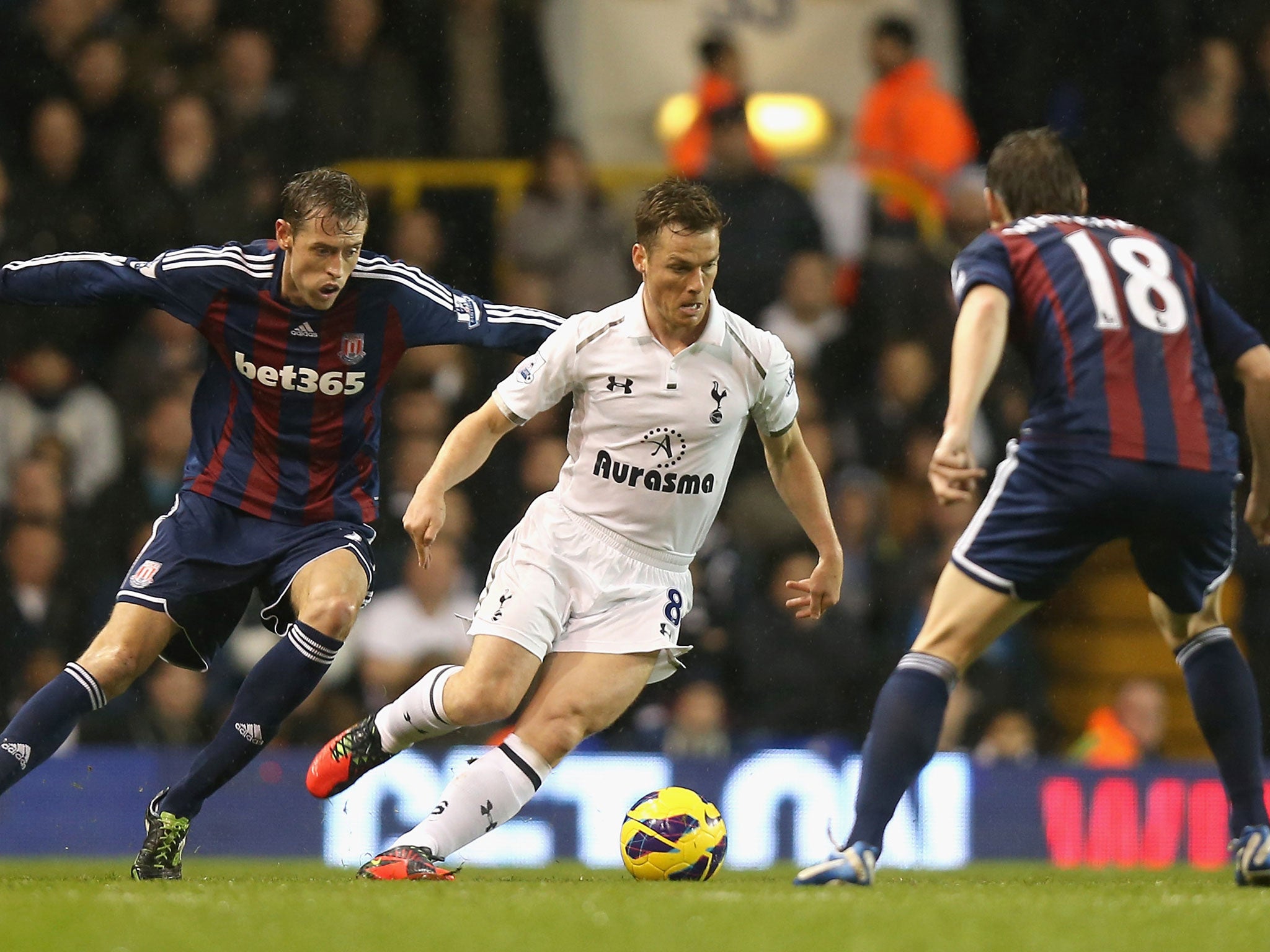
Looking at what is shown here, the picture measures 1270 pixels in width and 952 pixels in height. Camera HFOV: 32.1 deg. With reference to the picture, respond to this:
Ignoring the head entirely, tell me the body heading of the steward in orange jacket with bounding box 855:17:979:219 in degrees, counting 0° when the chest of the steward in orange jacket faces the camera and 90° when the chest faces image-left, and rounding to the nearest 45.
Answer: approximately 45°
